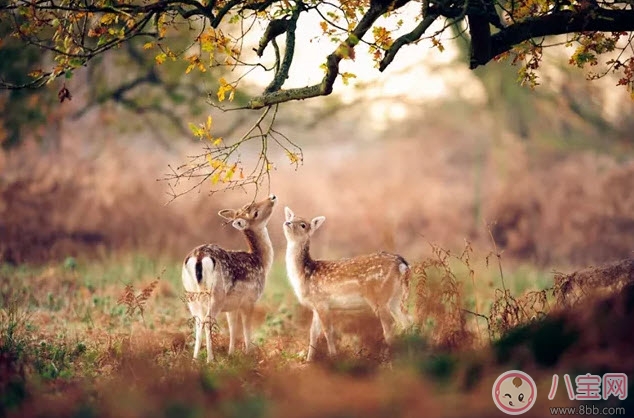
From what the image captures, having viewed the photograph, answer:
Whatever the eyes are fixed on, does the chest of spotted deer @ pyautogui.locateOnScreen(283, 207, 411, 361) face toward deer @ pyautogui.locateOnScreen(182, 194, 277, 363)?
yes

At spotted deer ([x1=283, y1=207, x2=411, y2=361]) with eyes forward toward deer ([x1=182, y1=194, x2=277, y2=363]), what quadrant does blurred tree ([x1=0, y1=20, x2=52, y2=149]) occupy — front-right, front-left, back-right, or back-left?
front-right

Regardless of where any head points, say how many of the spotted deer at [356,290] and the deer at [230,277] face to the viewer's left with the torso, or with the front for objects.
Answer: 1

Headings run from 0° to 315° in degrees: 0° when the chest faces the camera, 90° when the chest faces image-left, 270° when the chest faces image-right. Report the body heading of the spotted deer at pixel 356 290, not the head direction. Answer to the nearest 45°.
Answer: approximately 90°

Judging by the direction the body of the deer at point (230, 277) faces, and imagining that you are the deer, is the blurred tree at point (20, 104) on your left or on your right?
on your left

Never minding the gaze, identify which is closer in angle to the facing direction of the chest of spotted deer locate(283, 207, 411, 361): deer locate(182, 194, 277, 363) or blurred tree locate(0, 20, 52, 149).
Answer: the deer

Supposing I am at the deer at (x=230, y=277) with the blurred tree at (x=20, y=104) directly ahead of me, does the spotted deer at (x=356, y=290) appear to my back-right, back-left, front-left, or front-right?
back-right

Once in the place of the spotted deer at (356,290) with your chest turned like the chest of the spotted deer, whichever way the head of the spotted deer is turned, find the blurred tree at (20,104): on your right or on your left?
on your right

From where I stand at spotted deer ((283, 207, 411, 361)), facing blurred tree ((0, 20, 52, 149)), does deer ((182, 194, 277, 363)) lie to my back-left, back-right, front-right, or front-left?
front-left

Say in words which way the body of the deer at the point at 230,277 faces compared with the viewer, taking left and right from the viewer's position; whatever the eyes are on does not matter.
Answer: facing away from the viewer and to the right of the viewer
